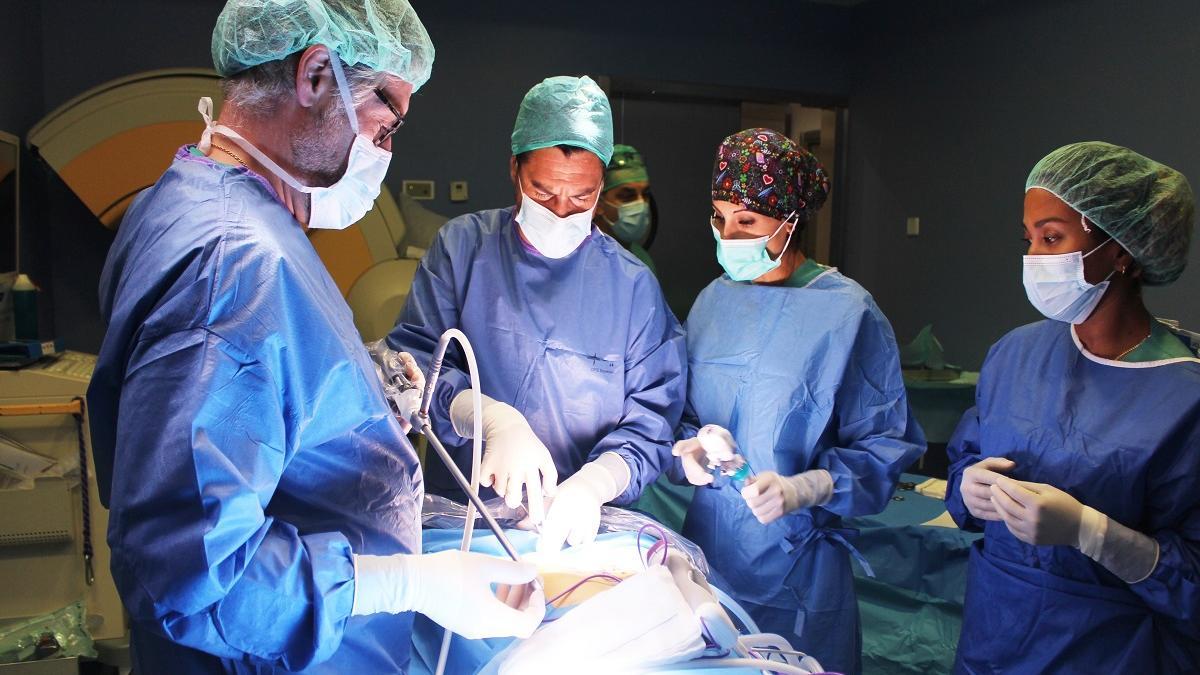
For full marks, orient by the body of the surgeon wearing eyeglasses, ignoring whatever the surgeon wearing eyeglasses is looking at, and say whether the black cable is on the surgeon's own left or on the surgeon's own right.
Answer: on the surgeon's own left

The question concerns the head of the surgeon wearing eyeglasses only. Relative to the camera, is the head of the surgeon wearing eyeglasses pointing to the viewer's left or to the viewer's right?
to the viewer's right

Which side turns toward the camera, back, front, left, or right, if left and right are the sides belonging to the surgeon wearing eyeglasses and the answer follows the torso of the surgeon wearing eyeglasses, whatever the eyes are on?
right
